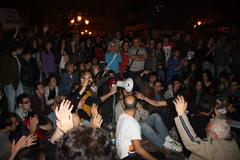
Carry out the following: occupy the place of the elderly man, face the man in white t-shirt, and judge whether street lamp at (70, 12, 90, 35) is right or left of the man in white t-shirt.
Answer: right

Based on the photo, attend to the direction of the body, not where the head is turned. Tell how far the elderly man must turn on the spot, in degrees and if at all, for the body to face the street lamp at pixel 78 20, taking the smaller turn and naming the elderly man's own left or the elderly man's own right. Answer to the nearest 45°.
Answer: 0° — they already face it

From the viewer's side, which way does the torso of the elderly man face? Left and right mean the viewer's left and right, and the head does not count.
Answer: facing away from the viewer and to the left of the viewer
